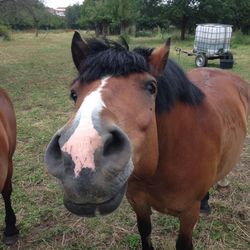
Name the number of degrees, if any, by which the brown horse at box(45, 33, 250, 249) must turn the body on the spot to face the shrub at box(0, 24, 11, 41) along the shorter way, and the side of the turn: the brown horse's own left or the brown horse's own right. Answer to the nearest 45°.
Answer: approximately 90° to the brown horse's own right

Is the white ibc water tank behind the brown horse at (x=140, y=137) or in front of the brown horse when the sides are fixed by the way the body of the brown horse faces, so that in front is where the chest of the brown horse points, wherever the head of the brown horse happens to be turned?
behind

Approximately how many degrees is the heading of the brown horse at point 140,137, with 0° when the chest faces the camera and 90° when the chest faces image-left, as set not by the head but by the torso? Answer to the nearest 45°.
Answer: approximately 45°

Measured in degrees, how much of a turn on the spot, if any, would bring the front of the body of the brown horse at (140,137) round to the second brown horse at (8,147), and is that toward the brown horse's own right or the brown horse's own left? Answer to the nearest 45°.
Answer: approximately 90° to the brown horse's own right

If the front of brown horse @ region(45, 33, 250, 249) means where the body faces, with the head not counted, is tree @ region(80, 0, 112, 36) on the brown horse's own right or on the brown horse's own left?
on the brown horse's own right

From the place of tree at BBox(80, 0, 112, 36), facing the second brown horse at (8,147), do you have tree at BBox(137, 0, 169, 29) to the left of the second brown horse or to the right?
left

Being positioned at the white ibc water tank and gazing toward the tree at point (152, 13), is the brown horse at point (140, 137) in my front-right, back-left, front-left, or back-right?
back-left
